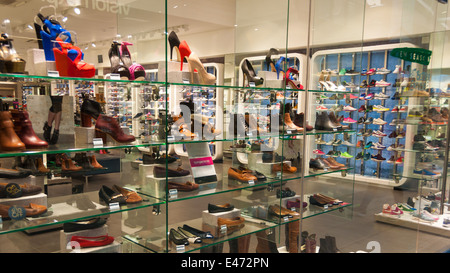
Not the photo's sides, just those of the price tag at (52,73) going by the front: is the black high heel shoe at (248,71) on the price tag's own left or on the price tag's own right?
on the price tag's own left

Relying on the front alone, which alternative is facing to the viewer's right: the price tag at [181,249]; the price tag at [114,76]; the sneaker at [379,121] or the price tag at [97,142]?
the sneaker

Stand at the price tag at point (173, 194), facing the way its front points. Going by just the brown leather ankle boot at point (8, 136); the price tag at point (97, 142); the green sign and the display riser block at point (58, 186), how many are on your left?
1

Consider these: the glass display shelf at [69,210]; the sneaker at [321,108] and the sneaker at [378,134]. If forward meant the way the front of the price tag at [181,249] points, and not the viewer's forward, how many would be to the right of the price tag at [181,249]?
1

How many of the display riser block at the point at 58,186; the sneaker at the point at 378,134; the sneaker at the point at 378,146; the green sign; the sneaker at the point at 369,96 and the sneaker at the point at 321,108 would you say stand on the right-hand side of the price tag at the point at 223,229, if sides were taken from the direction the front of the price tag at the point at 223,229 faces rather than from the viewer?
1

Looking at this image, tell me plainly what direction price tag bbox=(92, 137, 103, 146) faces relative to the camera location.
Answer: facing the viewer

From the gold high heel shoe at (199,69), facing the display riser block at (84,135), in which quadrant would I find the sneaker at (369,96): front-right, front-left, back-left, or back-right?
back-right

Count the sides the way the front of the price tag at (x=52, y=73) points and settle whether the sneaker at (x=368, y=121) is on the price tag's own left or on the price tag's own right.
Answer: on the price tag's own left
